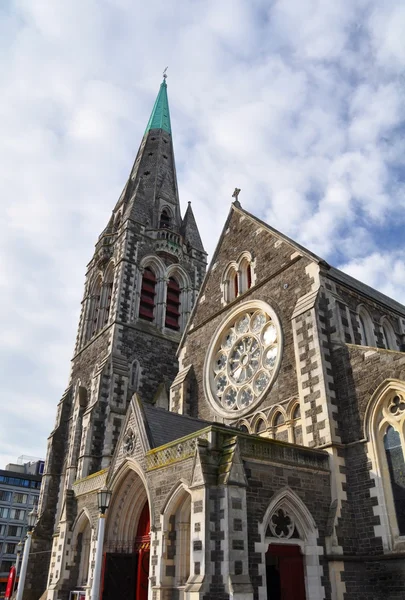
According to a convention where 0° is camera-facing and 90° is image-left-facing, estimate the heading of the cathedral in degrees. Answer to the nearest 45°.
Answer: approximately 45°
